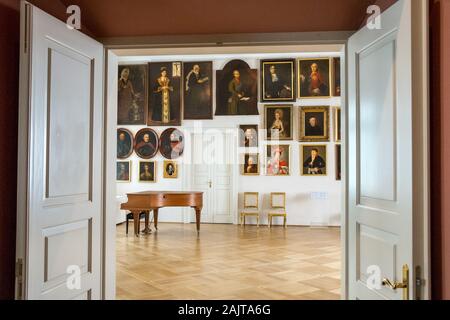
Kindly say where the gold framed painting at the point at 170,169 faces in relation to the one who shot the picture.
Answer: facing the viewer

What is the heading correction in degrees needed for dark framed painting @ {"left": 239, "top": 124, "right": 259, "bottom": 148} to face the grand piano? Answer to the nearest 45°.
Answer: approximately 45° to its right

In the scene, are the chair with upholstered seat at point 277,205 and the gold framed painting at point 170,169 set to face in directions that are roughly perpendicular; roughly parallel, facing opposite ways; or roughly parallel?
roughly parallel

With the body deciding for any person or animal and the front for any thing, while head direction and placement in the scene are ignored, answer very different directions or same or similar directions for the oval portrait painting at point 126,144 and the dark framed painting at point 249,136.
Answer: same or similar directions

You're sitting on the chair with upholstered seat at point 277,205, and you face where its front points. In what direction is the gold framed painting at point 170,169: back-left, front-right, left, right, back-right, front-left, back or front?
right

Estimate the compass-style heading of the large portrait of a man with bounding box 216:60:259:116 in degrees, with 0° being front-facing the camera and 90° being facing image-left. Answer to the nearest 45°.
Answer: approximately 0°

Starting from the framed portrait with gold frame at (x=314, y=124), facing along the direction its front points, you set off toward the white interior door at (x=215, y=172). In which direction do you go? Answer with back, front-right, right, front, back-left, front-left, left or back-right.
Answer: right

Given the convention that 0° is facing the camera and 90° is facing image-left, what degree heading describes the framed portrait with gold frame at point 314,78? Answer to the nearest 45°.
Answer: approximately 0°

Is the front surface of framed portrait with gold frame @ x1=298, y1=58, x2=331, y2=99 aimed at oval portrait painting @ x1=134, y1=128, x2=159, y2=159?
no

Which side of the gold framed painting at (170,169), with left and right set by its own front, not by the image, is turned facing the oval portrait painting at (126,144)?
right

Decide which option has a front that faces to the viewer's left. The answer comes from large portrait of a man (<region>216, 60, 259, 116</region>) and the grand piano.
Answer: the grand piano

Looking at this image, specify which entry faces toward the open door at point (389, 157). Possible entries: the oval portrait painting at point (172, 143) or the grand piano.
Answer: the oval portrait painting

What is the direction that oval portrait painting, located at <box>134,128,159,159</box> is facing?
toward the camera

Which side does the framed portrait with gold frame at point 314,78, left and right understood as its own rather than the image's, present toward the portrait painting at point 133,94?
right

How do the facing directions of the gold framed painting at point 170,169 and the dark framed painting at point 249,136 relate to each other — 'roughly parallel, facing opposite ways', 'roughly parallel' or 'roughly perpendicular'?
roughly parallel

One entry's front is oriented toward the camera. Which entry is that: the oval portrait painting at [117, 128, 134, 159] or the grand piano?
the oval portrait painting

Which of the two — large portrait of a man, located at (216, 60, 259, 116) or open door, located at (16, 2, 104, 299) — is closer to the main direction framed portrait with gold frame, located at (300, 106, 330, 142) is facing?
the open door

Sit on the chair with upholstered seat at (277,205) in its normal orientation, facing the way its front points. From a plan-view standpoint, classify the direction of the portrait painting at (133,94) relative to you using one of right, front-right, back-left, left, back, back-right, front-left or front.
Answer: right
